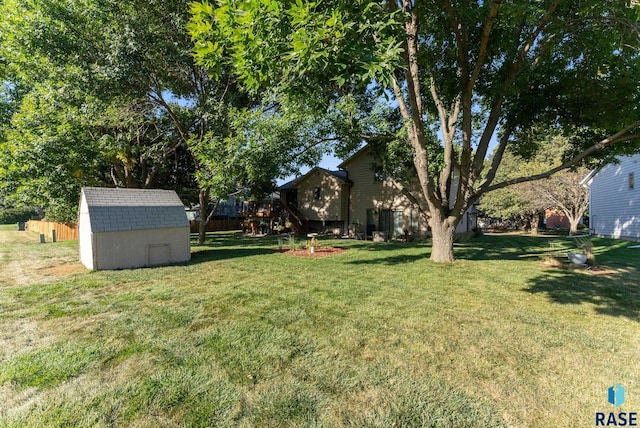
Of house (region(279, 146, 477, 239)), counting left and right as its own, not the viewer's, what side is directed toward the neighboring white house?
right

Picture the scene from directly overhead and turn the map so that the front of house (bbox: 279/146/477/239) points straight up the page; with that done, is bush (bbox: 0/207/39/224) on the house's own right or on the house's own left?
on the house's own left

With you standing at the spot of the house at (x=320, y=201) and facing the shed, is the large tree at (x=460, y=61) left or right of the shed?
left

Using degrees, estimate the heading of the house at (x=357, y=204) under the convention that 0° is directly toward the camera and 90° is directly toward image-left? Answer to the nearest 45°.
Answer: approximately 180°

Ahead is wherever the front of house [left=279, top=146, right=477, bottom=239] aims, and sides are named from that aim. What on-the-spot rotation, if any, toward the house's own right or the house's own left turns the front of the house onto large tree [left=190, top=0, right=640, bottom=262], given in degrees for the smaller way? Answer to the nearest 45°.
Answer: approximately 180°

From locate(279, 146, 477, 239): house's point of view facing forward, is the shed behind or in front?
behind

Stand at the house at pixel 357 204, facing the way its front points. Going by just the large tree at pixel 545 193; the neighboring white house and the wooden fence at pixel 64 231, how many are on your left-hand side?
1

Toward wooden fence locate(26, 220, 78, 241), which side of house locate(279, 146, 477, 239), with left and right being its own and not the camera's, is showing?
left

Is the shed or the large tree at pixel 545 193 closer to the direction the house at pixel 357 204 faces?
the large tree

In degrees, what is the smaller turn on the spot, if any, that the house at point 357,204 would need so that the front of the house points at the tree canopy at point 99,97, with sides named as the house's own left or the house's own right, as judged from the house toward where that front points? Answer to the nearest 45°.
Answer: approximately 135° to the house's own left
